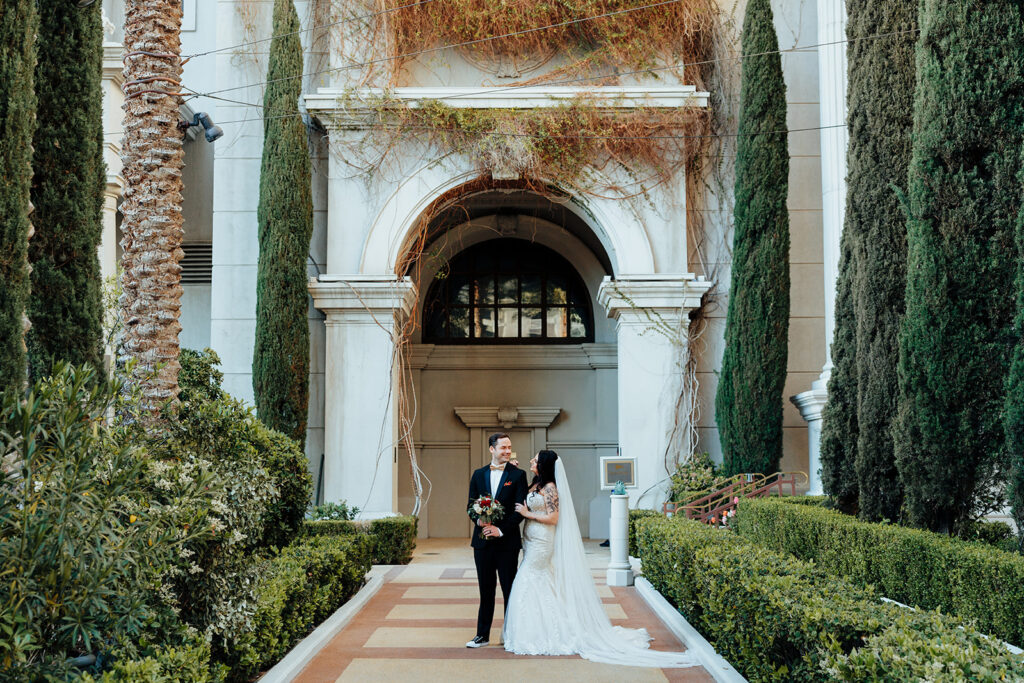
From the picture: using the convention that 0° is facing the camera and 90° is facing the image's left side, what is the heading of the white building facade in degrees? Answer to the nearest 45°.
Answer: approximately 0°

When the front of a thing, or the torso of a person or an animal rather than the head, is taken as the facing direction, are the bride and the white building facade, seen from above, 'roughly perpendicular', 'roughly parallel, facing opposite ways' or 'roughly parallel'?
roughly perpendicular

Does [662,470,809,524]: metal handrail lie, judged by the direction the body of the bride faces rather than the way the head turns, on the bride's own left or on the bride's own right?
on the bride's own right

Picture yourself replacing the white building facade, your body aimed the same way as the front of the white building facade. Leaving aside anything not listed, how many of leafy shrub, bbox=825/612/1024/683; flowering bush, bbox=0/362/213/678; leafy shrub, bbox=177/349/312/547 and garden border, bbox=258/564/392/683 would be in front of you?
4

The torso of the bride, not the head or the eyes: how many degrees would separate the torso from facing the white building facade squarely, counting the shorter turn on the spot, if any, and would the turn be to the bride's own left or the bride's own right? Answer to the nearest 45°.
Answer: approximately 90° to the bride's own right

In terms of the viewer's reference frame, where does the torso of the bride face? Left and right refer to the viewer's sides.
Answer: facing to the left of the viewer

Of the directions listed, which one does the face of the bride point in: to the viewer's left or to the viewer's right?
to the viewer's left

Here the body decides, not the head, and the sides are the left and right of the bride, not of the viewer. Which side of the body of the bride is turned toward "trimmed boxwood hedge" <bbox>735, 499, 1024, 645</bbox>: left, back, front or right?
back
